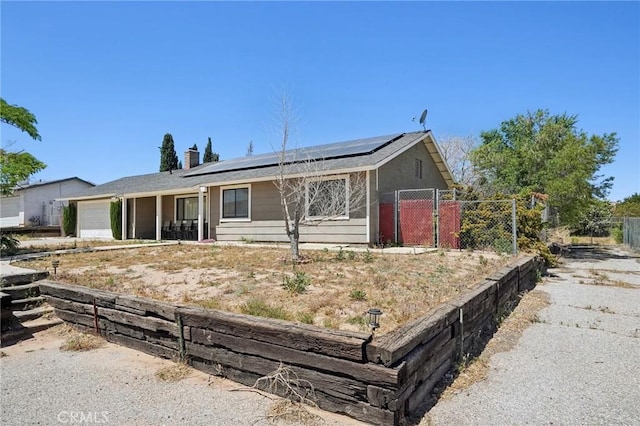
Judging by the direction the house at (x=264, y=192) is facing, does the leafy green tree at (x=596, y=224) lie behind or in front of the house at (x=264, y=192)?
behind

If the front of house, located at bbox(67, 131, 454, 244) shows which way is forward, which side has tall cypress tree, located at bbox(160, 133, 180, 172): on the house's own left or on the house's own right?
on the house's own right

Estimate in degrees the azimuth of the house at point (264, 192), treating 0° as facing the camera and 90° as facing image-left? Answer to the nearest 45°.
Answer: approximately 45°

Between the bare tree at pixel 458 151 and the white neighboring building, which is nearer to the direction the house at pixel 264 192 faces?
the white neighboring building

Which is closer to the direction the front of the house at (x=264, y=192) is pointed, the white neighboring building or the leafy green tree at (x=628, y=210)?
the white neighboring building

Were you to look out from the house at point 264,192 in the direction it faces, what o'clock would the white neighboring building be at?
The white neighboring building is roughly at 3 o'clock from the house.

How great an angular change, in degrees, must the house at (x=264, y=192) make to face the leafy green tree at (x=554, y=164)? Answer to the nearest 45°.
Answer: approximately 135° to its left

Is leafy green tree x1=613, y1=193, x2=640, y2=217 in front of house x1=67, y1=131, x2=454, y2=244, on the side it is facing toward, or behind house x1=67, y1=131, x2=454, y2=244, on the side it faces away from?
behind

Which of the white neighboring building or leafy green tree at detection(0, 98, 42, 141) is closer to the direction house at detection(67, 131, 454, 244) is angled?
the leafy green tree

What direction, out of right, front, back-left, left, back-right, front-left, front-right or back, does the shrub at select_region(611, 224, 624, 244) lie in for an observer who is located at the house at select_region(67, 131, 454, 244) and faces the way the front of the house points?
back-left
